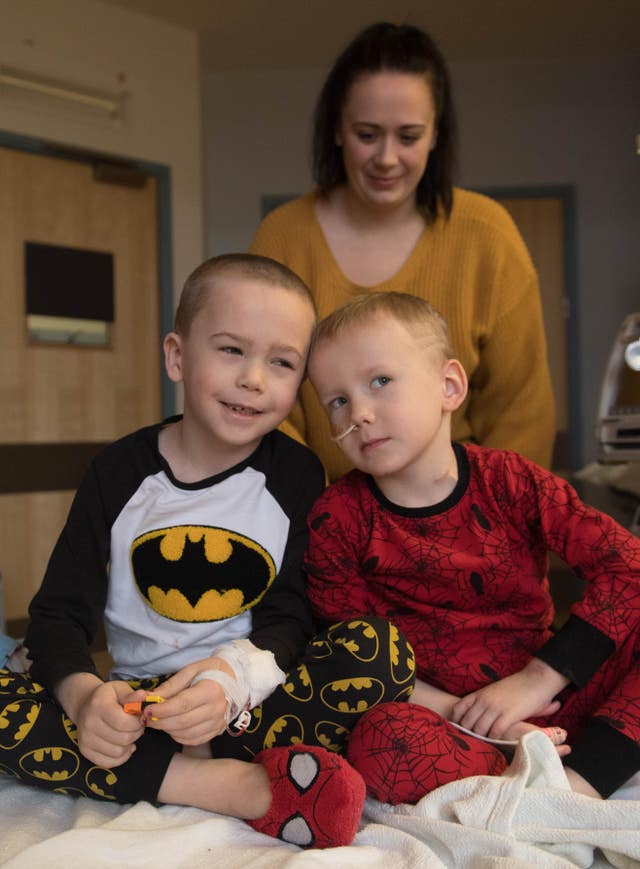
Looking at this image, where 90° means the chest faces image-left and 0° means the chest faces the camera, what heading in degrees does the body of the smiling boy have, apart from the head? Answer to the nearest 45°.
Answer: approximately 0°

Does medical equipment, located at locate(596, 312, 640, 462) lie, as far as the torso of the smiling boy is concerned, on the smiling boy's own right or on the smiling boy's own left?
on the smiling boy's own left

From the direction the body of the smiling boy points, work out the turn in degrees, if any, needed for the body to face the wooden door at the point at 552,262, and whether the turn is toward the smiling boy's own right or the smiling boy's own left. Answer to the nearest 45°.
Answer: approximately 135° to the smiling boy's own left

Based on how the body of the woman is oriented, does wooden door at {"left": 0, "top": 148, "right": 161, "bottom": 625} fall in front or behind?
behind

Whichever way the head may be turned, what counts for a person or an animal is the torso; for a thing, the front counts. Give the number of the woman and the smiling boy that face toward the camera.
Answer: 2
